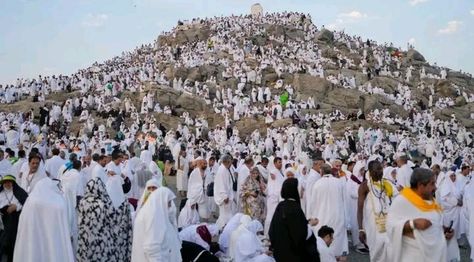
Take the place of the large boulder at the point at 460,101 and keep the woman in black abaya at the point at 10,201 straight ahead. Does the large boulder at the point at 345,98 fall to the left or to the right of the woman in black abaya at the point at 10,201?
right

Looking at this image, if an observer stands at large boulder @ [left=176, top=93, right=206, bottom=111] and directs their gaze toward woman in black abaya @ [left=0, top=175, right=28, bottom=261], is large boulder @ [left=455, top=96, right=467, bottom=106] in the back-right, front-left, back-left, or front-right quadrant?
back-left

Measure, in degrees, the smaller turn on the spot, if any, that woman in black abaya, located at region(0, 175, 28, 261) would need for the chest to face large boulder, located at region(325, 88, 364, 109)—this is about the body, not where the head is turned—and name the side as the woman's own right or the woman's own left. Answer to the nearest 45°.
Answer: approximately 135° to the woman's own left

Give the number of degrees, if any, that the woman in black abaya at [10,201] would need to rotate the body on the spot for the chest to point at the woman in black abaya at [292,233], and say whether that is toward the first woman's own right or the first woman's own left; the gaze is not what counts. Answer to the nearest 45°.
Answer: approximately 45° to the first woman's own left

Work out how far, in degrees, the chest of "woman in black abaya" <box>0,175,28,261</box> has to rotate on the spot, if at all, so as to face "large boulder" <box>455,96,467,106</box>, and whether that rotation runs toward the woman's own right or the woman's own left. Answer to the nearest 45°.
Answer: approximately 135° to the woman's own left

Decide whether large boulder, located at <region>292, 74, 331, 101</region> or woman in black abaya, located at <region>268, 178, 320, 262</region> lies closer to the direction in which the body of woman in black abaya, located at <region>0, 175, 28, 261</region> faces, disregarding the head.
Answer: the woman in black abaya

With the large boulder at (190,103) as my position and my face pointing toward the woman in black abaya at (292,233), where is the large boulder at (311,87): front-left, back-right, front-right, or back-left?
back-left

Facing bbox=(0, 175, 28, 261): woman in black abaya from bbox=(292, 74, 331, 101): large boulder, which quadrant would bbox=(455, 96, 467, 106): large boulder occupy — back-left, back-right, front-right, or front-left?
back-left

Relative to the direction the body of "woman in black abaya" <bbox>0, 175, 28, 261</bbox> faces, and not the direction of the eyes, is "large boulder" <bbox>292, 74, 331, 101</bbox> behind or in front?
behind

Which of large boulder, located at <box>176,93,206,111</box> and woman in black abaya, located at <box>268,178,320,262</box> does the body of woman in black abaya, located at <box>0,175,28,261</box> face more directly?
the woman in black abaya

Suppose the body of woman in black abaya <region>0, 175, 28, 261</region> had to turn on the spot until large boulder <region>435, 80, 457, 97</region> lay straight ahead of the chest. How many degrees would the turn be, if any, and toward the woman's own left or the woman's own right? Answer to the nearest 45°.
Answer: approximately 135° to the woman's own left

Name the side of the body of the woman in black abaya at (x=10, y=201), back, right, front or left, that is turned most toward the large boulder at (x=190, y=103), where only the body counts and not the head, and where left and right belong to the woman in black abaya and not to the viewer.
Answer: back

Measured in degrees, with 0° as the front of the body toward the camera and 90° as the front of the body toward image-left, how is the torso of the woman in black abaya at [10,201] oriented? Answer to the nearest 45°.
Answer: approximately 0°

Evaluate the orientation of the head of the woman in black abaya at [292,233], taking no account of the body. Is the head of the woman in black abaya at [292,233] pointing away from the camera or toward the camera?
away from the camera
